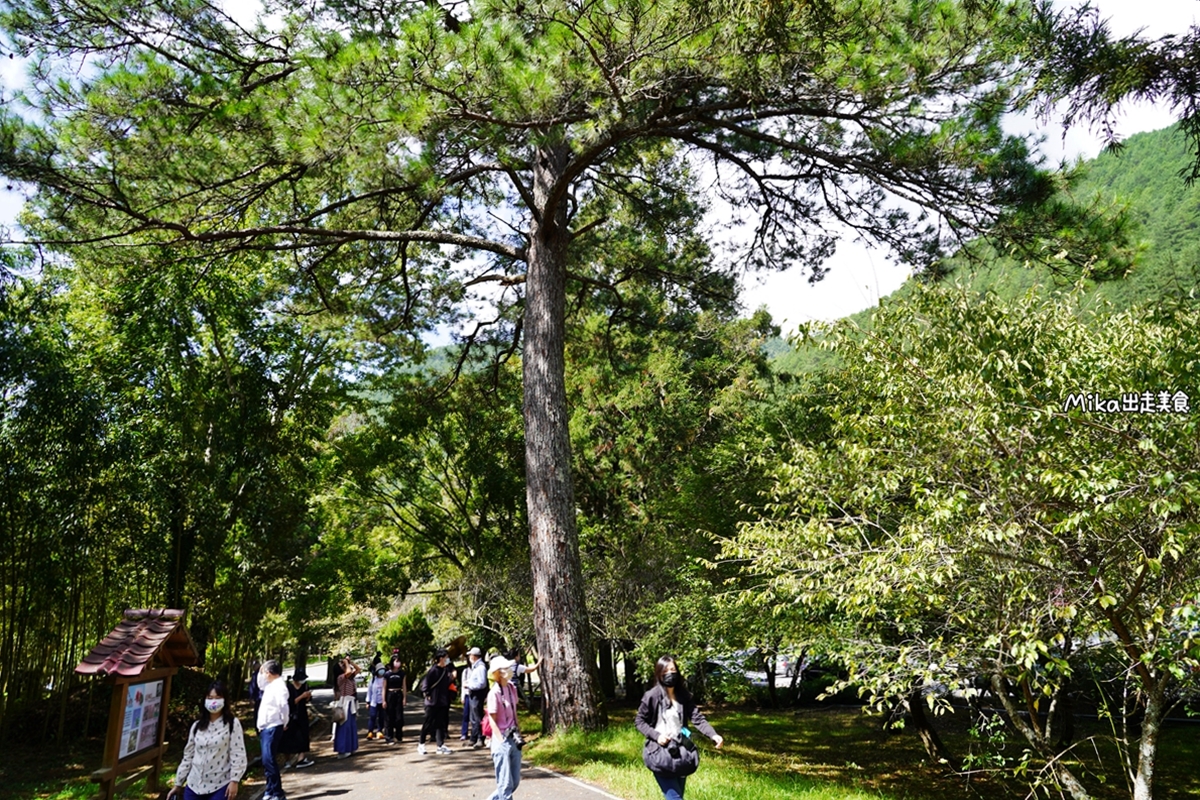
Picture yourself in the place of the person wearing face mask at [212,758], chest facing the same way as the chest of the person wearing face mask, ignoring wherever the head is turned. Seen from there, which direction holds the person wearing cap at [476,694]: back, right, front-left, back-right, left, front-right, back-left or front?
back-left

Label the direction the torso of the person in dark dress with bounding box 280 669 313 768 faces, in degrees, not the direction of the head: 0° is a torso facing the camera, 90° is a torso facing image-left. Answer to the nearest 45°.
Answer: approximately 315°

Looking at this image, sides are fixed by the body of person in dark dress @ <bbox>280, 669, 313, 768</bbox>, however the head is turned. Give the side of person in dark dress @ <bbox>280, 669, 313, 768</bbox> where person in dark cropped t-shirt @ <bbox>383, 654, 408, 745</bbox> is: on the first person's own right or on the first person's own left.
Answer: on the first person's own left

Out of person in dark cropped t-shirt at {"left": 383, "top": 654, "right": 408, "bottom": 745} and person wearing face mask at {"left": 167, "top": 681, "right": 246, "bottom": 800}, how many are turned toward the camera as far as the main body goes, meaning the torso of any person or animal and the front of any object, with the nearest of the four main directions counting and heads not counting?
2

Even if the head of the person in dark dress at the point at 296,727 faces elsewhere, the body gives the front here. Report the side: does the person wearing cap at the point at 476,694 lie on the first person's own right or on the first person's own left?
on the first person's own left

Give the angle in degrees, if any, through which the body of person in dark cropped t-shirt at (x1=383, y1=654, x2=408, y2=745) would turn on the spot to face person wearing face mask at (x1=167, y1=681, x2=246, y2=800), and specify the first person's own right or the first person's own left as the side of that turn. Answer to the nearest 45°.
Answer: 0° — they already face them

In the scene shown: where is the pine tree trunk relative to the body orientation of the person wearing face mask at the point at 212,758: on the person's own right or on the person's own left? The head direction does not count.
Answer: on the person's own left
